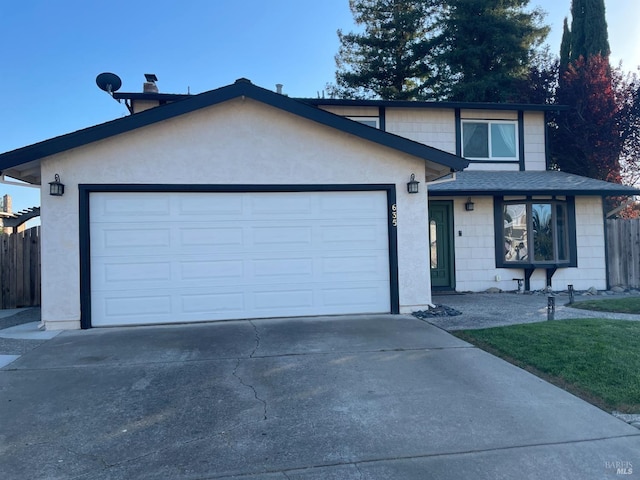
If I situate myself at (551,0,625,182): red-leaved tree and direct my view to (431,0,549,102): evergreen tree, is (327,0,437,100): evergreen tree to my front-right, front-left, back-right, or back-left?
front-left

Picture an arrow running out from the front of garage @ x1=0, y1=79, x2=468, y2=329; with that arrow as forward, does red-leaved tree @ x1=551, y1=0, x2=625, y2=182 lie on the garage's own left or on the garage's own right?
on the garage's own left

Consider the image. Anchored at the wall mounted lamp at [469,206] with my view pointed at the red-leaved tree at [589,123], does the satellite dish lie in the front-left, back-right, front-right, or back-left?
back-left

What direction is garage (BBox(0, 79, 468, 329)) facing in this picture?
toward the camera

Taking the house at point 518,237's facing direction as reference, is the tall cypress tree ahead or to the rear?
to the rear

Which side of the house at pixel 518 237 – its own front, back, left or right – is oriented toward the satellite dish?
right

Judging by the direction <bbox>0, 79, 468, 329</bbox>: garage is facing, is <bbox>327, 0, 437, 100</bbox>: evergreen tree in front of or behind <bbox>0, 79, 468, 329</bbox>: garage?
behind

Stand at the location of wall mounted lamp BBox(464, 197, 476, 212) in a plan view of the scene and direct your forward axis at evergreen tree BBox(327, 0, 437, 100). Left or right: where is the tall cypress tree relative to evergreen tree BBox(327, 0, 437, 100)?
right

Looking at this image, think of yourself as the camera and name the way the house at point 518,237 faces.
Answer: facing the viewer

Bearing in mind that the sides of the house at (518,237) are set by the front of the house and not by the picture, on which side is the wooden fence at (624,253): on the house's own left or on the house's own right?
on the house's own left

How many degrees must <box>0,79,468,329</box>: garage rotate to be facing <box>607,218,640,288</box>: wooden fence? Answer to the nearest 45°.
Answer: approximately 90° to its left

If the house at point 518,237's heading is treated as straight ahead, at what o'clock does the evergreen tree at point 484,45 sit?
The evergreen tree is roughly at 6 o'clock from the house.
